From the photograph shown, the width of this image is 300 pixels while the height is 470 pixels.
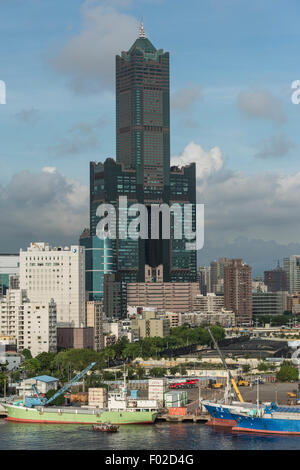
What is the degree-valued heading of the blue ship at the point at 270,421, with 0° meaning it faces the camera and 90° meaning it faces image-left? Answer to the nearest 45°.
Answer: approximately 90°
